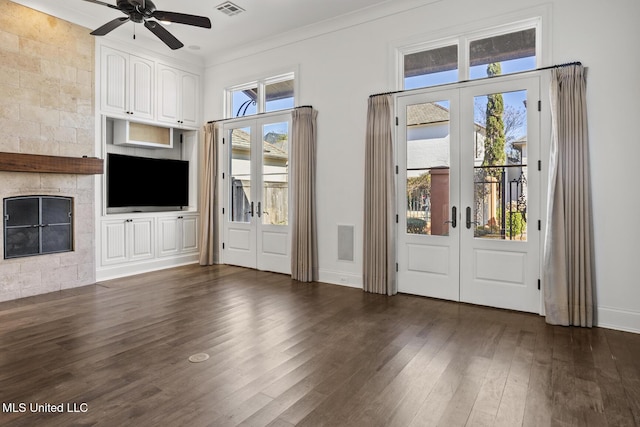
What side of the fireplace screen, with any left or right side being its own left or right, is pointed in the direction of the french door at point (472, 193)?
front

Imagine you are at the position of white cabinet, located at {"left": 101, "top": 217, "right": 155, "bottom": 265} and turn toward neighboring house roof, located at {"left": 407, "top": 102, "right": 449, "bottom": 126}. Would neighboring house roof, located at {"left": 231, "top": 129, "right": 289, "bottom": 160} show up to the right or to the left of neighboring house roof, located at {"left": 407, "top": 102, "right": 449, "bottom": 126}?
left

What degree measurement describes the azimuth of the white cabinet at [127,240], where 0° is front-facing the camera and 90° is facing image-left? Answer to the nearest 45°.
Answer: approximately 315°

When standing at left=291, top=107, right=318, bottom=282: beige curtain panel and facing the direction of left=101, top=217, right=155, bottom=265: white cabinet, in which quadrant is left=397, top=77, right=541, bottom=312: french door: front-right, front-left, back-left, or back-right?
back-left

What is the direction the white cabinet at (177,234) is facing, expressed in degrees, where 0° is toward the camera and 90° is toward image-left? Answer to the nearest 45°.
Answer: approximately 315°

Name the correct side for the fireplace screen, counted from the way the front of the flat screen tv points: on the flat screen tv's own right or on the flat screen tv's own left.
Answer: on the flat screen tv's own right

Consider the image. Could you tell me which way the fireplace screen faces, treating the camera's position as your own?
facing the viewer and to the right of the viewer

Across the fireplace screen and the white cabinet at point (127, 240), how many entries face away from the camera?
0
